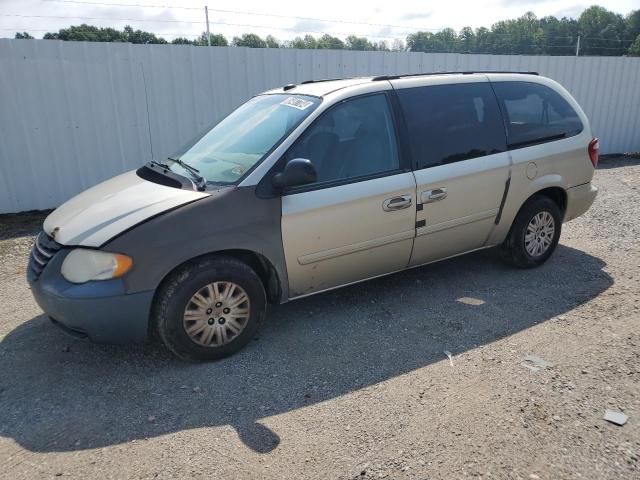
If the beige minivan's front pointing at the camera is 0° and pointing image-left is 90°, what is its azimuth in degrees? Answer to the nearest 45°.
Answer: approximately 45°

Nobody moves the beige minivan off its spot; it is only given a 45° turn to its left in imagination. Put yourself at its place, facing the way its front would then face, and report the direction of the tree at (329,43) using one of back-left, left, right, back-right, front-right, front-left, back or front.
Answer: back

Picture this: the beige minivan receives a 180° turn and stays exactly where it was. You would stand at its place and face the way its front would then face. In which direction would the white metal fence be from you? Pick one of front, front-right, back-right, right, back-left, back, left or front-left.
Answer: left

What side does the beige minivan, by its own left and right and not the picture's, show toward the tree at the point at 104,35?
right
